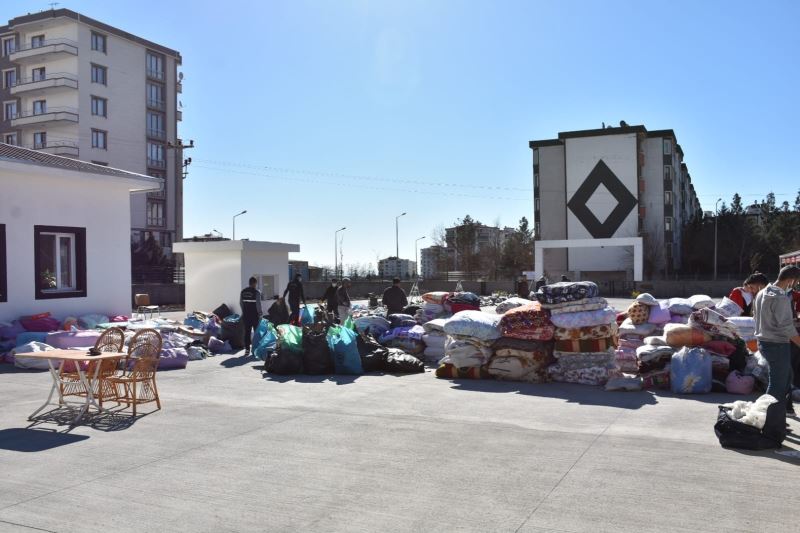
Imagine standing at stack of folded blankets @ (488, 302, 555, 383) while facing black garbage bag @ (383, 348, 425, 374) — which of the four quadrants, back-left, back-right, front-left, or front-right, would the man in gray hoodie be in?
back-left

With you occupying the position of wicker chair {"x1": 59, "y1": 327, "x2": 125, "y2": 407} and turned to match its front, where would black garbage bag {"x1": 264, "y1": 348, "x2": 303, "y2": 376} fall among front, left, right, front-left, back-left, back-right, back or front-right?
back

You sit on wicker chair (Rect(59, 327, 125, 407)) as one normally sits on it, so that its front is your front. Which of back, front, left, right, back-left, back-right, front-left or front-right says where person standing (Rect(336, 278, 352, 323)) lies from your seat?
back

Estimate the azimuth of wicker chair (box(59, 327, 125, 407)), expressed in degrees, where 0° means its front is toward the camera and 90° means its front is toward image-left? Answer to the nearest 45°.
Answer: approximately 45°
